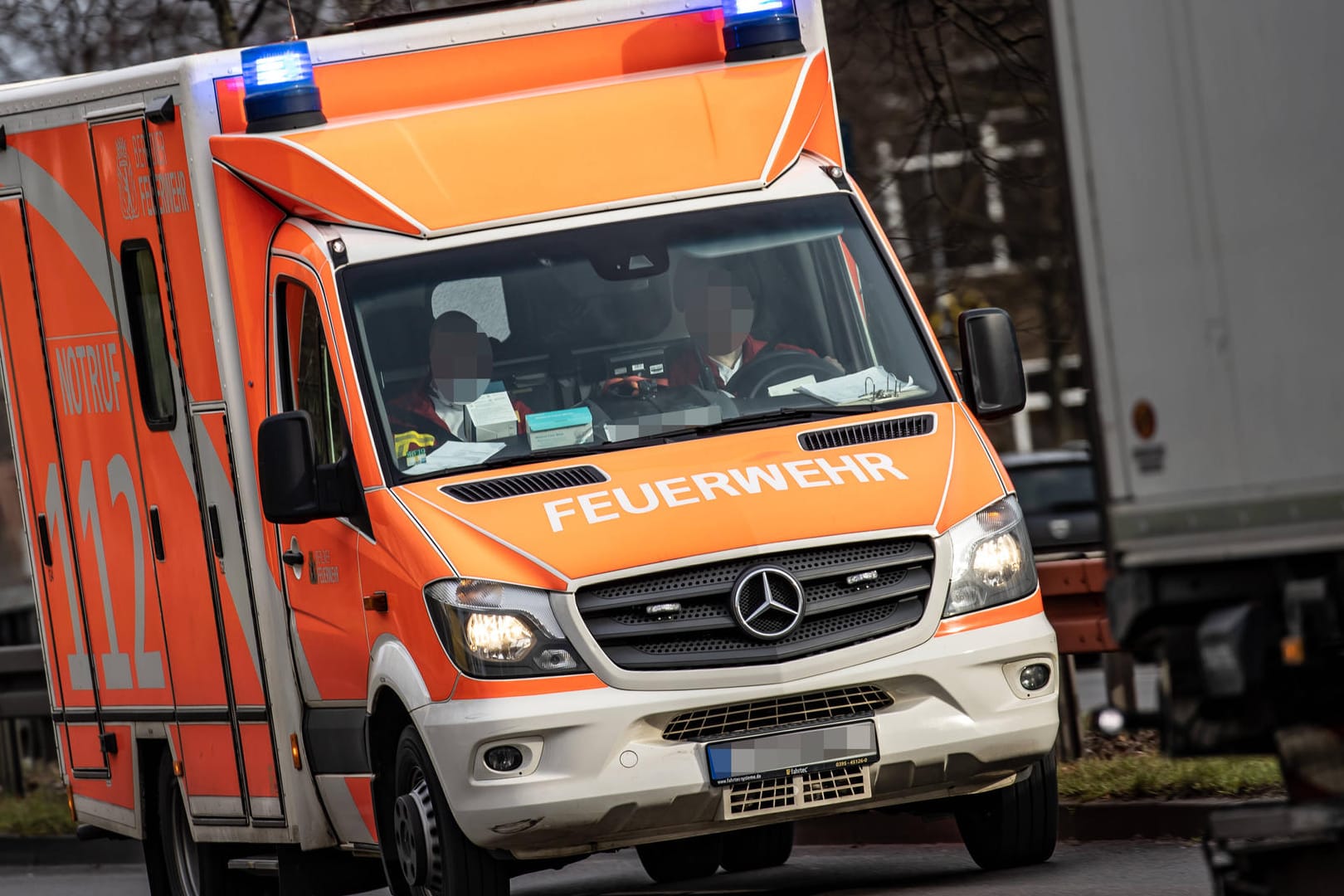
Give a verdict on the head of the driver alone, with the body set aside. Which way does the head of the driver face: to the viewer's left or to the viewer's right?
to the viewer's right

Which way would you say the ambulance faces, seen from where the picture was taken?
facing the viewer and to the right of the viewer

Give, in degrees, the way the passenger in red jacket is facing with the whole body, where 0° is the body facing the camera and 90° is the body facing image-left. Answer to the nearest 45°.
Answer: approximately 315°

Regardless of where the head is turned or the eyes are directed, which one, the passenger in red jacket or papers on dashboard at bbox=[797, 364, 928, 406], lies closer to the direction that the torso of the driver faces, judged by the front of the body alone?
the papers on dashboard

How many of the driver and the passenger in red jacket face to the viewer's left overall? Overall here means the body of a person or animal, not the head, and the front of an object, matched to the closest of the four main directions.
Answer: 0

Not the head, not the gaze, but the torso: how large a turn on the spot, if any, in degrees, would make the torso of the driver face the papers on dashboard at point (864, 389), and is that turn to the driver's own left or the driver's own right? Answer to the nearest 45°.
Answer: approximately 45° to the driver's own left

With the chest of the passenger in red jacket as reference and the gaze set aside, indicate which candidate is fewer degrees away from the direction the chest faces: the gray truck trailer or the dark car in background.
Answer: the gray truck trailer

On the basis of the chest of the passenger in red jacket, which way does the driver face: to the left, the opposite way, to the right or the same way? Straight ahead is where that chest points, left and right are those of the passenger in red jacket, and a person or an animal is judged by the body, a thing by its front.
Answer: the same way

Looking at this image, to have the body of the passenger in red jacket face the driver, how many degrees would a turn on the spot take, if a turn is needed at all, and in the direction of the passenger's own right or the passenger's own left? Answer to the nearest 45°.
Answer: approximately 45° to the passenger's own left

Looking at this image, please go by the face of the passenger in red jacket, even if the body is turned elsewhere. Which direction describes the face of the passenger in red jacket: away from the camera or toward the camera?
toward the camera

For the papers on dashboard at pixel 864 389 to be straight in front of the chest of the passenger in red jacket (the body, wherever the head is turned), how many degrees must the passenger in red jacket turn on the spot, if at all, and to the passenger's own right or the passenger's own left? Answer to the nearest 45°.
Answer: approximately 45° to the passenger's own left
